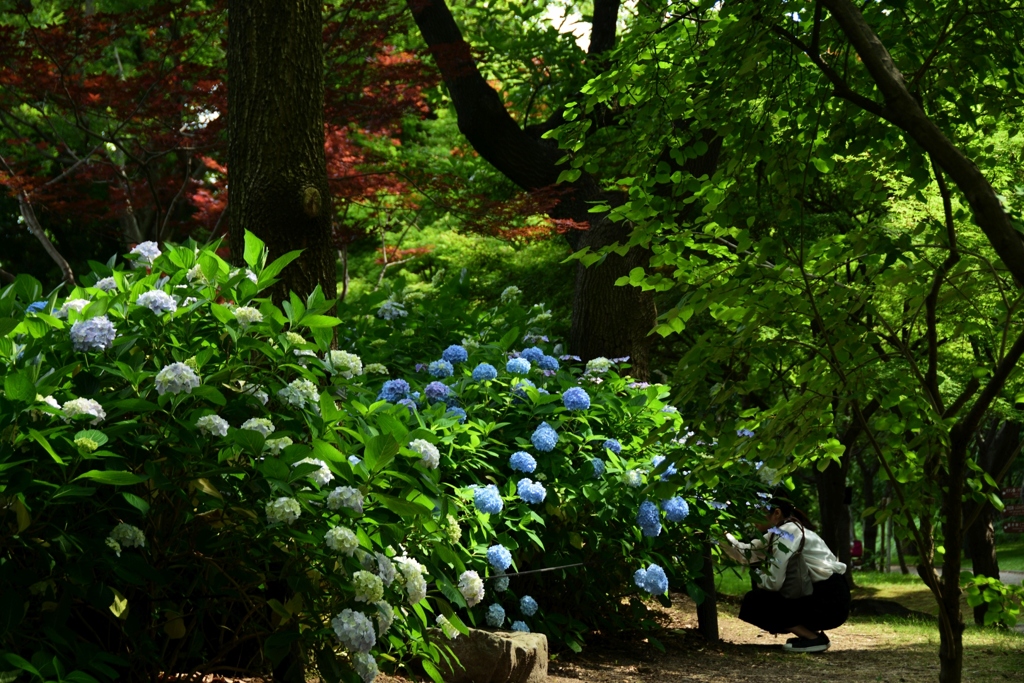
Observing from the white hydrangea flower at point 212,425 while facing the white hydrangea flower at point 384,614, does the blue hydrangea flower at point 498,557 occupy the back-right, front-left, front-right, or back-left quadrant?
front-left

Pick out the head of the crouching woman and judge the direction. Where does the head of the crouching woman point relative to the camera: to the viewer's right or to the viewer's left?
to the viewer's left

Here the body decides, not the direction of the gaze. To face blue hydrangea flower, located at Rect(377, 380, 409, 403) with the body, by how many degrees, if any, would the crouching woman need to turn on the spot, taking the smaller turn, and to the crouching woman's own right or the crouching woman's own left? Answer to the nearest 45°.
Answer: approximately 45° to the crouching woman's own left

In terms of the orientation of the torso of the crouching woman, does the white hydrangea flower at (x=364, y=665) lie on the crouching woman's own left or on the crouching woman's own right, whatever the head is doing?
on the crouching woman's own left

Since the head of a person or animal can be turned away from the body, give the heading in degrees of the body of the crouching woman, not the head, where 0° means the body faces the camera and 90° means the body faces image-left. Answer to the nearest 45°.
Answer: approximately 90°

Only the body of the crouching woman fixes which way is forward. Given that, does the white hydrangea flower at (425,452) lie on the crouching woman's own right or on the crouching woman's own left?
on the crouching woman's own left
